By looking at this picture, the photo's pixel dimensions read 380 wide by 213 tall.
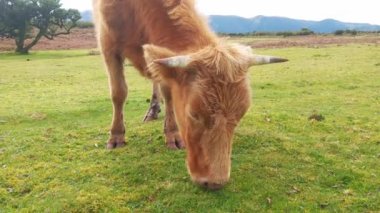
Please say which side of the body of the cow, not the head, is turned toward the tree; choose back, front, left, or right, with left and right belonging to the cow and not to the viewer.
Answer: back

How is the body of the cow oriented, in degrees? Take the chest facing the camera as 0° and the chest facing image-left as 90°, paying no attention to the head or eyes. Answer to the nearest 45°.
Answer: approximately 315°
